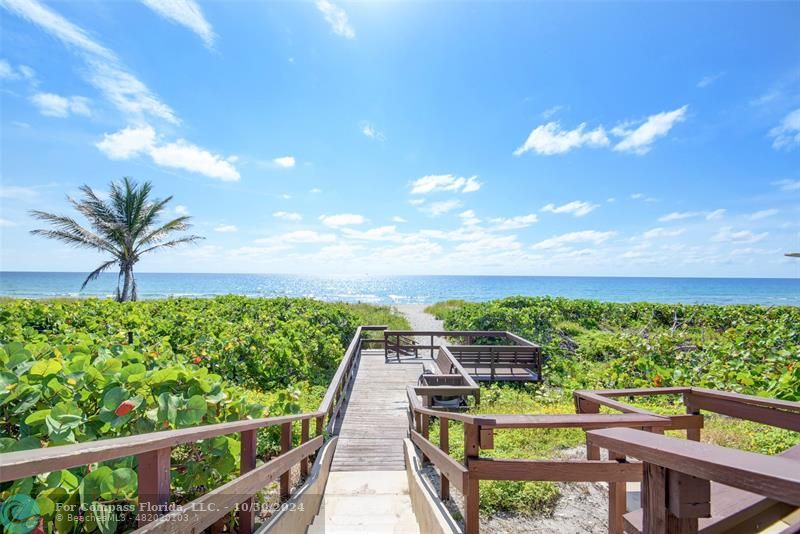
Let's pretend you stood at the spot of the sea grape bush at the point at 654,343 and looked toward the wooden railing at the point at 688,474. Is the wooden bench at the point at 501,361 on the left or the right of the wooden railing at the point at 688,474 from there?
right

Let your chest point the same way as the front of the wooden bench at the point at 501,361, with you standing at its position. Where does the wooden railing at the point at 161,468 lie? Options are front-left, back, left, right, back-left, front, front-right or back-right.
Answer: back

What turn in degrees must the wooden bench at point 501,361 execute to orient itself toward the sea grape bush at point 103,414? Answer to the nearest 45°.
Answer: approximately 180°

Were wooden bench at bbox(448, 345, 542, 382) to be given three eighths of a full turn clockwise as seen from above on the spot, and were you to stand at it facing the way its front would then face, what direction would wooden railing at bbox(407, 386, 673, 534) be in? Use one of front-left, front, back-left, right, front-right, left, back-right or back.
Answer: front-right

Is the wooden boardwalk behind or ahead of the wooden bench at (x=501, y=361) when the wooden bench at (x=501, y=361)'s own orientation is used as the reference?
behind

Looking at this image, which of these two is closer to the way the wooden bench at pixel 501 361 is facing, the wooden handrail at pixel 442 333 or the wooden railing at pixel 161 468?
the wooden handrail

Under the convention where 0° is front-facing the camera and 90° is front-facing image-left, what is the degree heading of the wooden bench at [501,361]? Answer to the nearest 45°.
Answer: approximately 180°

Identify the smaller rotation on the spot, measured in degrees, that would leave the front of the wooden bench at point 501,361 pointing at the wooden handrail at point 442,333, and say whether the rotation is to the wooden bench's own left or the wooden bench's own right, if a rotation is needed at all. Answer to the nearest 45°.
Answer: approximately 45° to the wooden bench's own left

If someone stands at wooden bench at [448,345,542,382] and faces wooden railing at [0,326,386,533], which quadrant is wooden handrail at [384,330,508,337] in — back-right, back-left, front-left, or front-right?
back-right

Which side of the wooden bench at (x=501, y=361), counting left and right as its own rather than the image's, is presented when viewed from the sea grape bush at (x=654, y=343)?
right

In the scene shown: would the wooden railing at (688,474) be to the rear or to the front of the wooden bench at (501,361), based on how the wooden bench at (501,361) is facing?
to the rear
